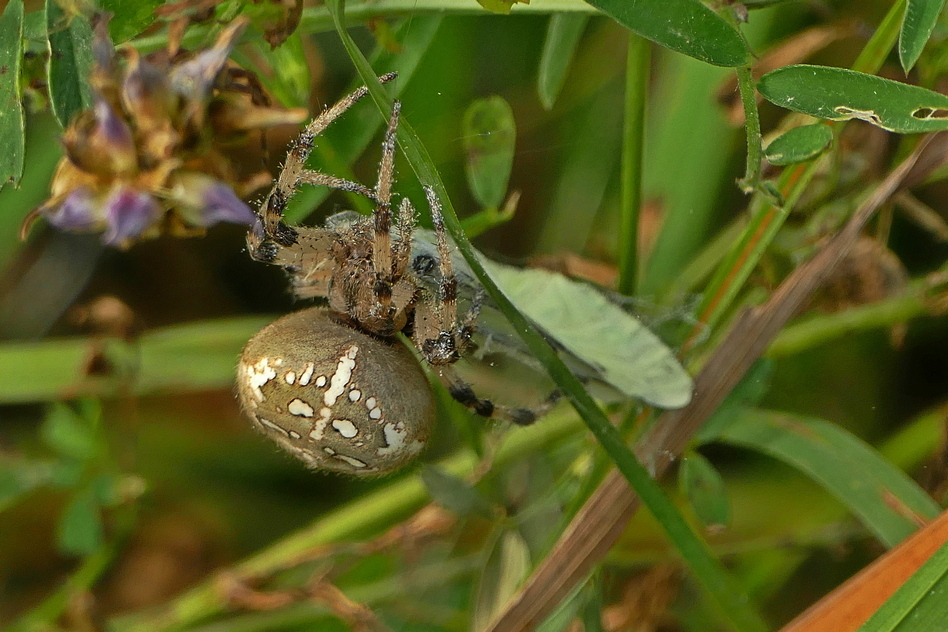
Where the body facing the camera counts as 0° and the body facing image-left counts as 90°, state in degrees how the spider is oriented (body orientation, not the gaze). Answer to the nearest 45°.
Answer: approximately 180°
